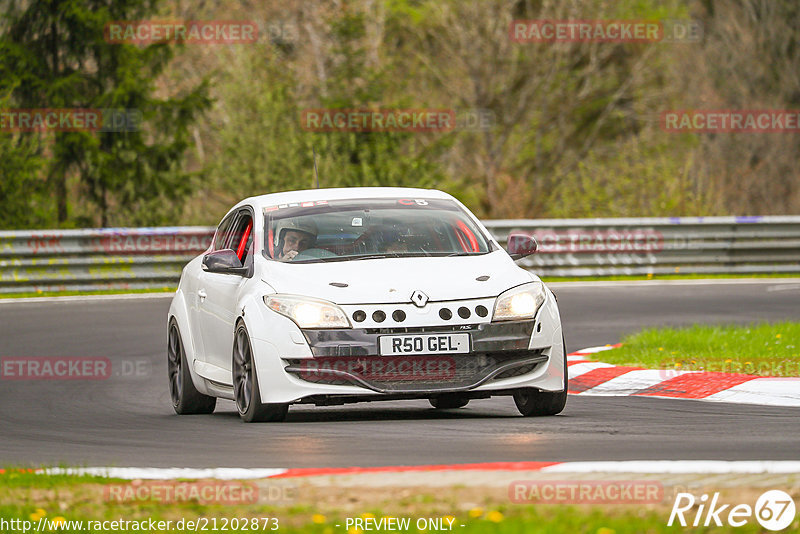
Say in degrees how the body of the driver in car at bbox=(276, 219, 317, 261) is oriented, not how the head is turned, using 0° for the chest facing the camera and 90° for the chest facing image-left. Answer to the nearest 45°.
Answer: approximately 0°

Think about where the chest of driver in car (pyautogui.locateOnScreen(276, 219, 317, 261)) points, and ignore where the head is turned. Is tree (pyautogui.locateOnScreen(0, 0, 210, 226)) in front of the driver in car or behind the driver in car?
behind

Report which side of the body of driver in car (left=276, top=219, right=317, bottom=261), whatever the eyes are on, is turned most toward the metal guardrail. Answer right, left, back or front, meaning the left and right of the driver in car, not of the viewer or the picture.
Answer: back
